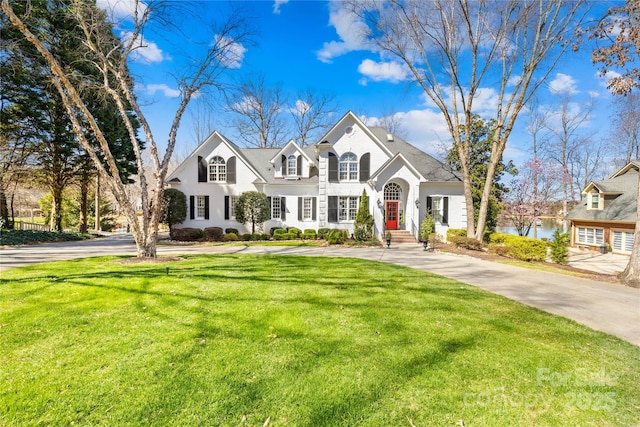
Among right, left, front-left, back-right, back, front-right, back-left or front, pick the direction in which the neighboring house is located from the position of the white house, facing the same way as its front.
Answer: left

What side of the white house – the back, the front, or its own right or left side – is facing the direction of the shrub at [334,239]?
front

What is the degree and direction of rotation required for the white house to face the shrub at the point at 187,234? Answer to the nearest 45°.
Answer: approximately 90° to its right

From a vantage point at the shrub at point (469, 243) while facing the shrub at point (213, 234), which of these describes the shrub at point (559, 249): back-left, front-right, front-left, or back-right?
back-left

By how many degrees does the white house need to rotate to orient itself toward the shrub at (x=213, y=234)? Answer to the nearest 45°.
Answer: approximately 90° to its right

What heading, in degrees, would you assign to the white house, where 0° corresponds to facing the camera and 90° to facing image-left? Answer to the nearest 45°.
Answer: approximately 0°

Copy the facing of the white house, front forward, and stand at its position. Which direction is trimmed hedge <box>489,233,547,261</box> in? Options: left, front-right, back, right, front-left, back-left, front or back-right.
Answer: front-left
